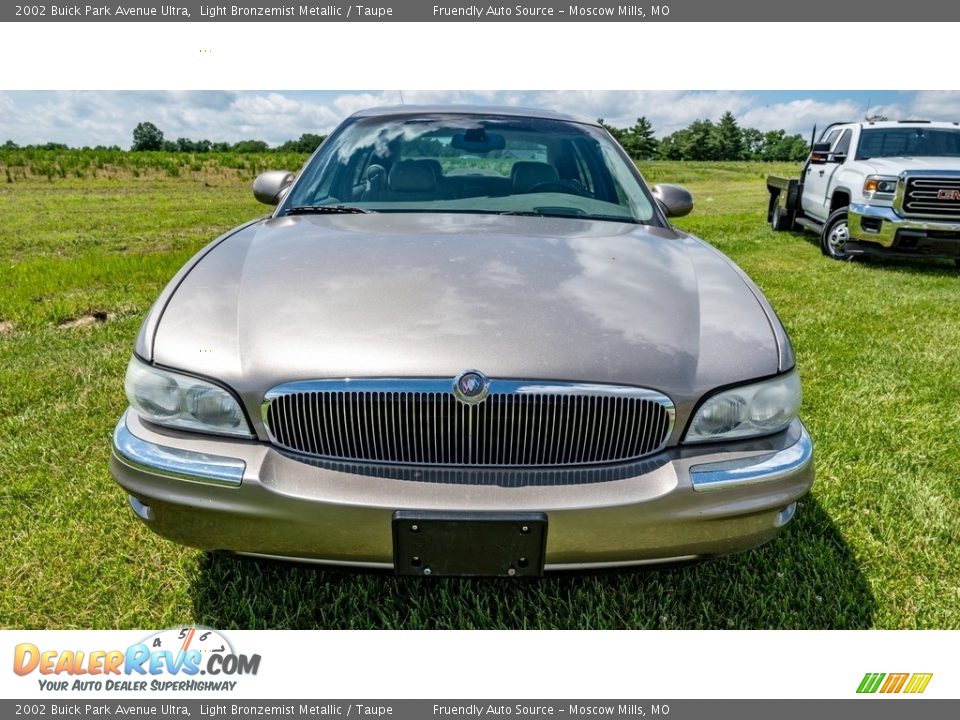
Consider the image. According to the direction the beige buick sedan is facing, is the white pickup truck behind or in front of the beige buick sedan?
behind

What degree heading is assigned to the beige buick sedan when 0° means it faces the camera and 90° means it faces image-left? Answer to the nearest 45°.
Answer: approximately 0°

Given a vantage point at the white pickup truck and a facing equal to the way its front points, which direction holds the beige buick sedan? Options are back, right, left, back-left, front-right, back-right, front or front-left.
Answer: front-right

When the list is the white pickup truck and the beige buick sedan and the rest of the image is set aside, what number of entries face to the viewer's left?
0

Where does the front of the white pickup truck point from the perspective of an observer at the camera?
facing the viewer and to the right of the viewer
